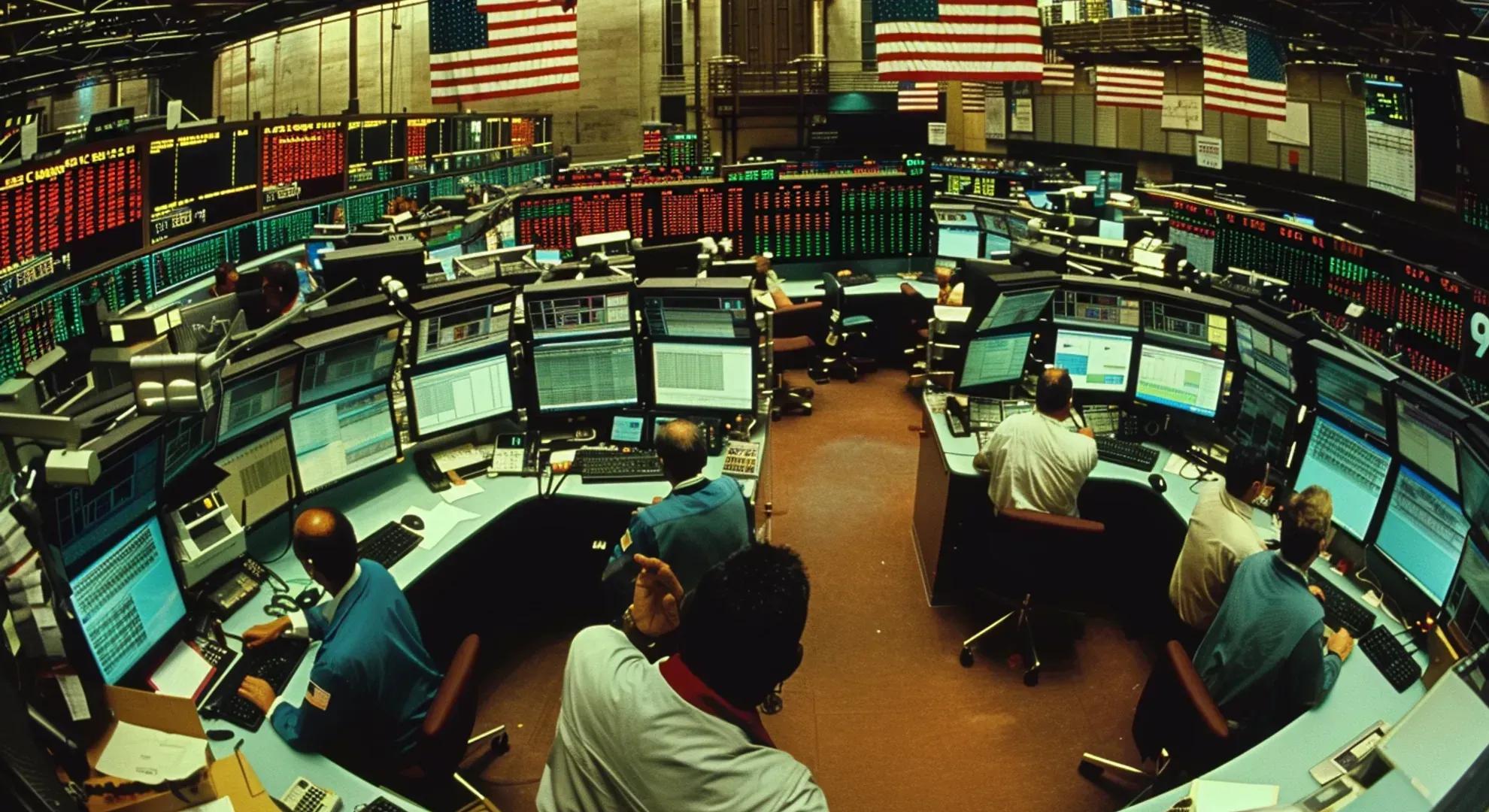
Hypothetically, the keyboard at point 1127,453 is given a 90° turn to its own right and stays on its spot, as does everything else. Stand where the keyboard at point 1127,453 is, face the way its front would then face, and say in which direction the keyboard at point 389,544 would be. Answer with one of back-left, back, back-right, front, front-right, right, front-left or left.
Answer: front-left

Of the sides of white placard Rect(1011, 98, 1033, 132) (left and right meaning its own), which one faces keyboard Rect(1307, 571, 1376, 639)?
front

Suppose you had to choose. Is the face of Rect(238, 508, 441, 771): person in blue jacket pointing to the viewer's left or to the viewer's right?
to the viewer's left

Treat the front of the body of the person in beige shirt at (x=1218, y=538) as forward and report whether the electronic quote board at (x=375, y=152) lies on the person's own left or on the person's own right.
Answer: on the person's own left

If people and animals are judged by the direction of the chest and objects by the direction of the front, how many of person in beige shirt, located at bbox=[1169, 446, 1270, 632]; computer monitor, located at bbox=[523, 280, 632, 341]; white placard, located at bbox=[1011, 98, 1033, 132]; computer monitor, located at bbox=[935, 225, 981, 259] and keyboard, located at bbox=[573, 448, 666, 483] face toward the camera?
4

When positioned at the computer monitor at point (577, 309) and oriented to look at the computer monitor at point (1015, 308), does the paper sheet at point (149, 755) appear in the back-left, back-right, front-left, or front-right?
back-right

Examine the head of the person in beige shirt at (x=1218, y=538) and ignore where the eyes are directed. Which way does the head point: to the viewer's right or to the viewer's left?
to the viewer's right

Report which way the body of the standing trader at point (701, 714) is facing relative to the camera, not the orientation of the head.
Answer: away from the camera

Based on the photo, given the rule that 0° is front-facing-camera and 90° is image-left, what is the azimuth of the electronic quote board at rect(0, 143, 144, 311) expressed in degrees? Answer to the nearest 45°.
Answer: approximately 315°

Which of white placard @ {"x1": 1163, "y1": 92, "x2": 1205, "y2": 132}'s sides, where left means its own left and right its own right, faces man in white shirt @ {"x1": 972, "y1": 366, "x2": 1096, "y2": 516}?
front
